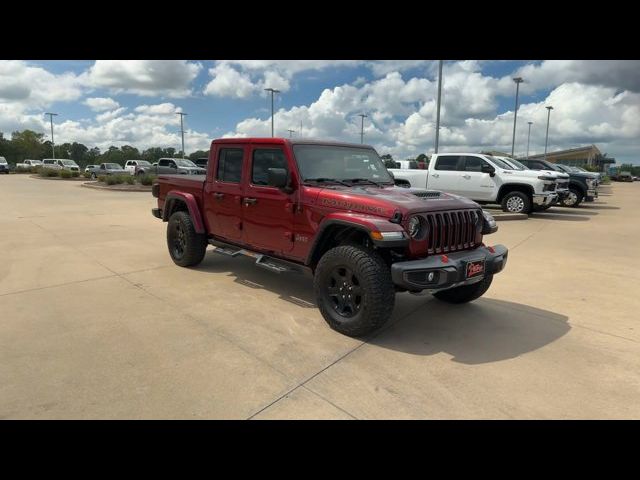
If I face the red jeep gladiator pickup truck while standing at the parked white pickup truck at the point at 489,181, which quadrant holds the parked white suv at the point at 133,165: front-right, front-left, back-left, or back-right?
back-right

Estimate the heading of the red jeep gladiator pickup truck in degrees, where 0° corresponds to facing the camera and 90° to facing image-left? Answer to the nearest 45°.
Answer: approximately 315°

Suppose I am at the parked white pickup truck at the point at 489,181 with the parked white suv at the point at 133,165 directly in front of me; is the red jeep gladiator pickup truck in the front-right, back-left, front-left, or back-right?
back-left

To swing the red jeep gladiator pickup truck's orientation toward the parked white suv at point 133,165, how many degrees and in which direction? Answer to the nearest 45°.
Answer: approximately 180°

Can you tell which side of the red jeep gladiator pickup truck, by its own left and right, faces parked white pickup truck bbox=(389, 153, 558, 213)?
left
